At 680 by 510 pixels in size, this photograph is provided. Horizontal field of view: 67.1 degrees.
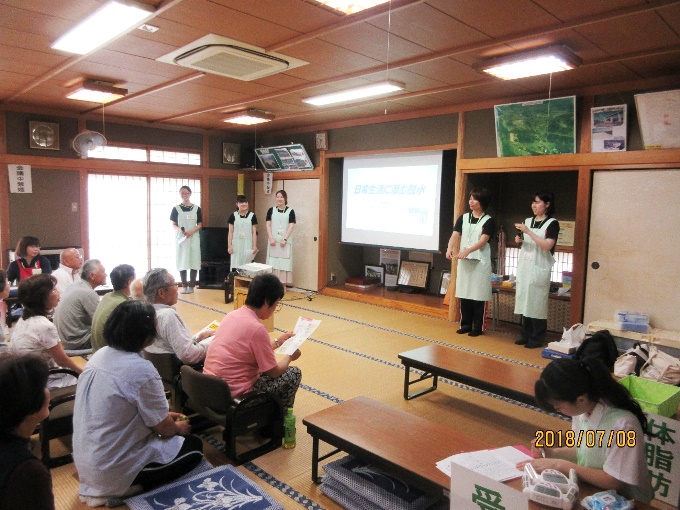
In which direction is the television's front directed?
toward the camera

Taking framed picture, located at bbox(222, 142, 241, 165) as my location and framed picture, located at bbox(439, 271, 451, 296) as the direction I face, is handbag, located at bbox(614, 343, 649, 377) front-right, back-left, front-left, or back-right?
front-right

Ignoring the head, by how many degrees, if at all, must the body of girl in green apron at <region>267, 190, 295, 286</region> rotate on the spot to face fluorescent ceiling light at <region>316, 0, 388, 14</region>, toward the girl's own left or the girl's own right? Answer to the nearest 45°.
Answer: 0° — they already face it

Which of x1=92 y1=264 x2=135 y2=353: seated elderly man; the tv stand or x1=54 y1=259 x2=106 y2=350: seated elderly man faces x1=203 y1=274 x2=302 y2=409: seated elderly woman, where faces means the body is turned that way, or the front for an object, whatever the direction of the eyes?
the tv stand

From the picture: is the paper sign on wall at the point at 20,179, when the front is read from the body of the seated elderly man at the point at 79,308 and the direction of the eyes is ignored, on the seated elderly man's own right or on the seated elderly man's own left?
on the seated elderly man's own left

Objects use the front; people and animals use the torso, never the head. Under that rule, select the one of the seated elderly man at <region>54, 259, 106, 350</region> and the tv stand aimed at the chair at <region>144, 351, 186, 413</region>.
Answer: the tv stand

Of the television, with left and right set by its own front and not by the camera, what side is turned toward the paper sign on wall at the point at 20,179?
right

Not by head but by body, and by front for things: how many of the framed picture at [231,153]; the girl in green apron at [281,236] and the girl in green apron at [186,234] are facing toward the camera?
3

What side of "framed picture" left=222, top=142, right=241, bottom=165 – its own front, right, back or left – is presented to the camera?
front

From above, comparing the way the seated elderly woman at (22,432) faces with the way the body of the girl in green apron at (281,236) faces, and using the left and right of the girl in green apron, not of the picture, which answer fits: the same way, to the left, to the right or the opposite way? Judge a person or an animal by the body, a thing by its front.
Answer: the opposite way

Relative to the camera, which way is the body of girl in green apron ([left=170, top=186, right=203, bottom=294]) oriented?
toward the camera

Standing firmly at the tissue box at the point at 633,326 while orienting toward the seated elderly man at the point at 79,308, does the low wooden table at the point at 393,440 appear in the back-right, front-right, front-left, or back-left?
front-left

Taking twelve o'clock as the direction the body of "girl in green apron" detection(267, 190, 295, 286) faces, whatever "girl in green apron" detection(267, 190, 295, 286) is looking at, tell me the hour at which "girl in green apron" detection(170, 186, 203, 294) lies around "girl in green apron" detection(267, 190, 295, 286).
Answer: "girl in green apron" detection(170, 186, 203, 294) is roughly at 3 o'clock from "girl in green apron" detection(267, 190, 295, 286).

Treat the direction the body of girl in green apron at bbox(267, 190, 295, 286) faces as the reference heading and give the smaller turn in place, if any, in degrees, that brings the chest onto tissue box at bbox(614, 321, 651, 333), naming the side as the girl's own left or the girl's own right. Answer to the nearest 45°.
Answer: approximately 45° to the girl's own left

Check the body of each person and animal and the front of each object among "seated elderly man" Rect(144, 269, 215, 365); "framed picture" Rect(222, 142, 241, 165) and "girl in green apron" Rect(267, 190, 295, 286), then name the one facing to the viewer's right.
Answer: the seated elderly man

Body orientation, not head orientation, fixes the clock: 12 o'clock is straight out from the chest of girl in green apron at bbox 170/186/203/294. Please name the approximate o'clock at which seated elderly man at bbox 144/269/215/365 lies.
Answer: The seated elderly man is roughly at 12 o'clock from the girl in green apron.

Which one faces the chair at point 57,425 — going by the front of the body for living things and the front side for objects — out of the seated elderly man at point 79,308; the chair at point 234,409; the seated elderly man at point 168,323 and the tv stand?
the tv stand

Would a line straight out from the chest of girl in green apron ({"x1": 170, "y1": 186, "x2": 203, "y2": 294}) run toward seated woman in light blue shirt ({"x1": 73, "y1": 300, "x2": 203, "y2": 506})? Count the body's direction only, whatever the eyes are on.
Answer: yes
